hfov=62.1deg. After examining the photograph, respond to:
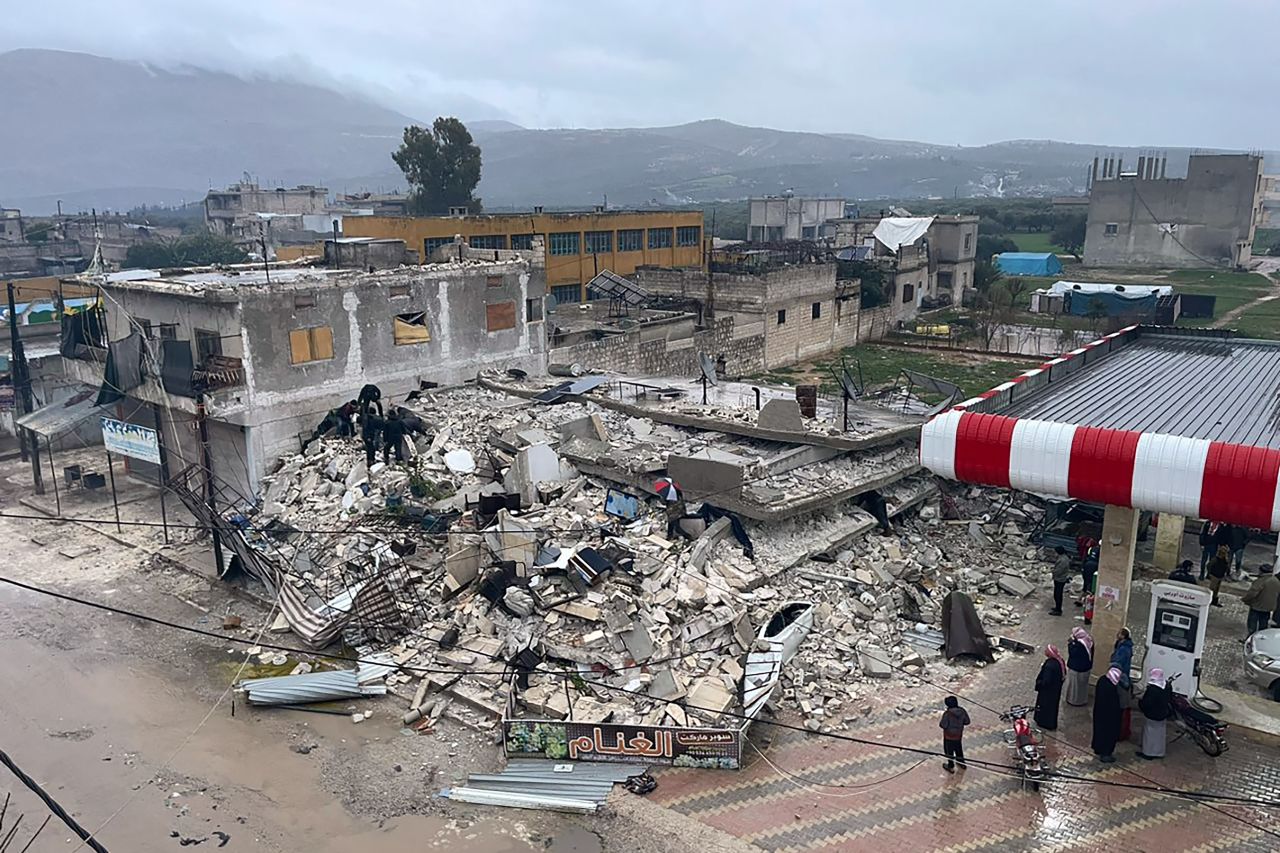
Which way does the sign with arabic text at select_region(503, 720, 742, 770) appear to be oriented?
toward the camera

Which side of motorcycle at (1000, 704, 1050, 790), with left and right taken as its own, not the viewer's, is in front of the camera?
back

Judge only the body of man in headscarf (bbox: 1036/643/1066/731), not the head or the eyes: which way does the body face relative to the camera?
to the viewer's left

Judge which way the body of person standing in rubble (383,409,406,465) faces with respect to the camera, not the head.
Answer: away from the camera

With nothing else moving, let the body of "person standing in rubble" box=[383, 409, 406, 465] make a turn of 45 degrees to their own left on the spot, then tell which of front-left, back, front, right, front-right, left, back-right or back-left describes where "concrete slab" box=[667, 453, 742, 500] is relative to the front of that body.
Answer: back

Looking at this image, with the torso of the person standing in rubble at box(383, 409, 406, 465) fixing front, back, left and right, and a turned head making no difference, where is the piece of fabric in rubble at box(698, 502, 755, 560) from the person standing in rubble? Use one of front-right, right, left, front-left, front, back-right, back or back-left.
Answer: back-right

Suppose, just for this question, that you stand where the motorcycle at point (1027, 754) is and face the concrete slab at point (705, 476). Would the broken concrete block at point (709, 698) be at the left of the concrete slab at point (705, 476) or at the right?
left

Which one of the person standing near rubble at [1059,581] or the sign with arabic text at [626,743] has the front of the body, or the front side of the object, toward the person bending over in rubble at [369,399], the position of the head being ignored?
the person standing near rubble at [1059,581]

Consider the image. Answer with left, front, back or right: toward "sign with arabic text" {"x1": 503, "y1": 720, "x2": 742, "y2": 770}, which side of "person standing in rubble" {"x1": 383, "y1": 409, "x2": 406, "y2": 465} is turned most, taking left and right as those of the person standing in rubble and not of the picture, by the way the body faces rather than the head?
back

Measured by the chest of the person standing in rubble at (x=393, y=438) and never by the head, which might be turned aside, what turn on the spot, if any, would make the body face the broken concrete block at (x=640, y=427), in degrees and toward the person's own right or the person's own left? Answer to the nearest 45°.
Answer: approximately 90° to the person's own right

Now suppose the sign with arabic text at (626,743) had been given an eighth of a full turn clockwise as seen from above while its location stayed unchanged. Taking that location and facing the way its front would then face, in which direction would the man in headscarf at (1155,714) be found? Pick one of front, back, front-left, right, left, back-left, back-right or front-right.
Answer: back-left

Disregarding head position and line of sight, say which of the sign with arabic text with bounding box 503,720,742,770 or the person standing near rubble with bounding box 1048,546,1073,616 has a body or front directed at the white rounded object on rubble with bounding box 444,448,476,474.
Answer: the person standing near rubble

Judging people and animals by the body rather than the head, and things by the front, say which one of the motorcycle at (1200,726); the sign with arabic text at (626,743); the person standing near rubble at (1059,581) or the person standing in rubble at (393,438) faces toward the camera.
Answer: the sign with arabic text
